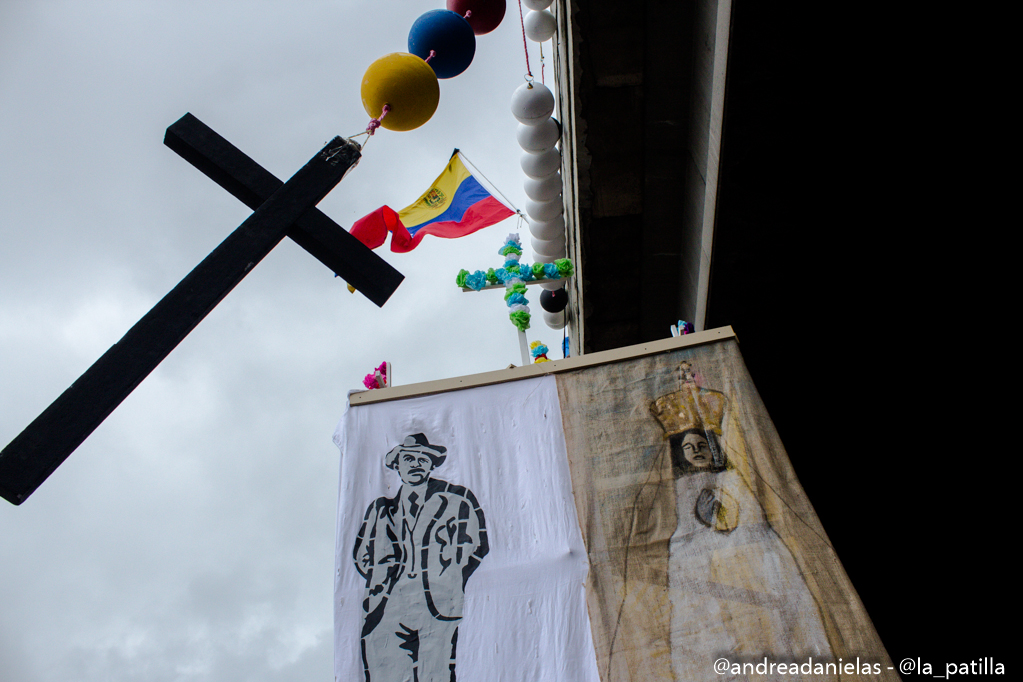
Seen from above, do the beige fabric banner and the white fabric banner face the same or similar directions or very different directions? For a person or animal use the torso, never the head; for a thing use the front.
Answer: same or similar directions

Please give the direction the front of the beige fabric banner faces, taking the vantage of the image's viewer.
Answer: facing the viewer

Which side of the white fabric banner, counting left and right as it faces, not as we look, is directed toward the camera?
front

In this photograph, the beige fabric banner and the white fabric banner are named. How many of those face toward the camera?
2
